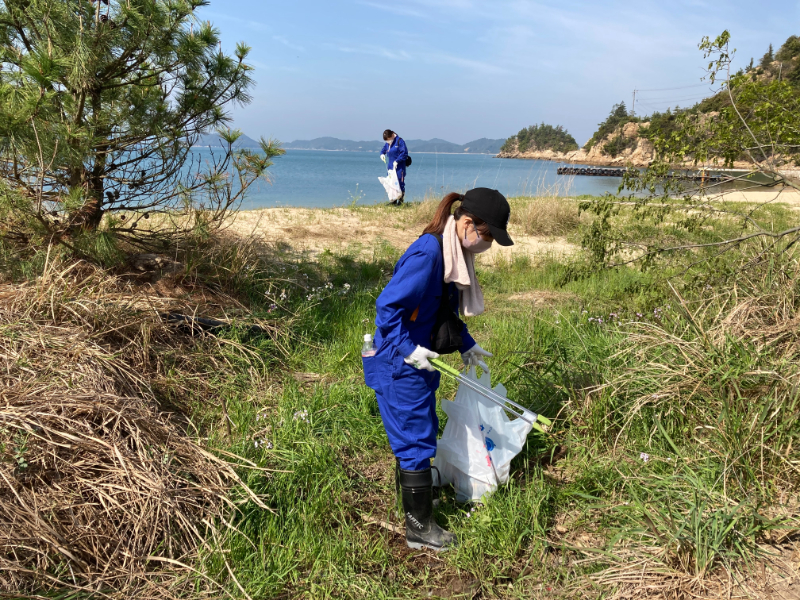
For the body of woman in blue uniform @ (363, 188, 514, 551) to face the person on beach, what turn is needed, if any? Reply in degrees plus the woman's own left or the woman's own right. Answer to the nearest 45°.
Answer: approximately 90° to the woman's own left

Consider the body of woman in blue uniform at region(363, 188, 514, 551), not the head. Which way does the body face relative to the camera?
to the viewer's right
